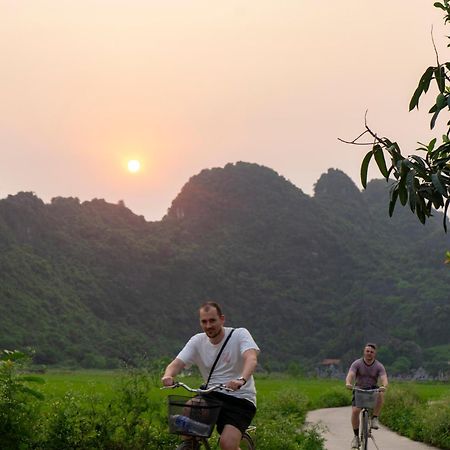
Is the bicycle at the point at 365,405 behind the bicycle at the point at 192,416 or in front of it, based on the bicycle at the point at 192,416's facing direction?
behind

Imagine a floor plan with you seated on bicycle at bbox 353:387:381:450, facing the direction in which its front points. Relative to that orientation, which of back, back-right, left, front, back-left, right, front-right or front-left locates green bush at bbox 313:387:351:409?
back

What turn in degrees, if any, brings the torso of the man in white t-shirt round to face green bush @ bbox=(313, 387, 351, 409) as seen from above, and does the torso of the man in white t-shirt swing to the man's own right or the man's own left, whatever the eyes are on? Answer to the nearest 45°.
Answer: approximately 135° to the man's own right

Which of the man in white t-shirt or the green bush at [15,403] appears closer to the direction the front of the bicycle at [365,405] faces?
the man in white t-shirt

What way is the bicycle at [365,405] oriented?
toward the camera

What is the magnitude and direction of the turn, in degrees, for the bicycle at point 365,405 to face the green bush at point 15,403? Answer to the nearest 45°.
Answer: approximately 45° to its right

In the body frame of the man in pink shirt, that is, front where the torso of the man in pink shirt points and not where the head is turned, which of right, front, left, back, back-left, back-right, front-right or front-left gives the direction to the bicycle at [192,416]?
front

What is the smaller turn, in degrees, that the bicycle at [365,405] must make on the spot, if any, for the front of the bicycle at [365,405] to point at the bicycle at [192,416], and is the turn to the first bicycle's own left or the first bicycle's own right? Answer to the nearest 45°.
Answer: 0° — it already faces it

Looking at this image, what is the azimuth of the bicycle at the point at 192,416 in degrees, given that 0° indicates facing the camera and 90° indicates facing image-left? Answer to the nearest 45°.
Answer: approximately 45°

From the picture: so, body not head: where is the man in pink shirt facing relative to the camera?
toward the camera

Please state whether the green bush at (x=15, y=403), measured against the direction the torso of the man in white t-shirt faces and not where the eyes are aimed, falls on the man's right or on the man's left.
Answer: on the man's right

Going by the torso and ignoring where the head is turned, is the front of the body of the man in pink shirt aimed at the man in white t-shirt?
yes
